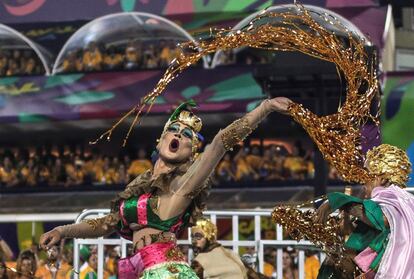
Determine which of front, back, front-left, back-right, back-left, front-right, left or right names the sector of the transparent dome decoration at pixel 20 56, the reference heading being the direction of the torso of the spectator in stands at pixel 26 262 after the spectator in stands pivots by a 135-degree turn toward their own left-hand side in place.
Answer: front-left

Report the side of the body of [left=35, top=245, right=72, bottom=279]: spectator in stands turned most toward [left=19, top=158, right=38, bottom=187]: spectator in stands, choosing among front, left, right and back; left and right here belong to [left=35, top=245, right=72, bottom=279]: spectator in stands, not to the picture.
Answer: back

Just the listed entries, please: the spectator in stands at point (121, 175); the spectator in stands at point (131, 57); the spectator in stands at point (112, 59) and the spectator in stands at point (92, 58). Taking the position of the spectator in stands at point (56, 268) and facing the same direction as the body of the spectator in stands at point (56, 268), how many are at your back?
4

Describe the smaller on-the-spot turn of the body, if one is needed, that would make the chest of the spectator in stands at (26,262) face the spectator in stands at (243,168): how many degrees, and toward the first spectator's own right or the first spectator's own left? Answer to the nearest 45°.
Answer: approximately 135° to the first spectator's own left

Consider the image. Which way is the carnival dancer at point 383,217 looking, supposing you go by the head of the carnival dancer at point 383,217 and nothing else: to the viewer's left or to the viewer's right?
to the viewer's left

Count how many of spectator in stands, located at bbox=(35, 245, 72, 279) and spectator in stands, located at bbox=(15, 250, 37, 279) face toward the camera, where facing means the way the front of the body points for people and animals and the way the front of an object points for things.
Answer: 2

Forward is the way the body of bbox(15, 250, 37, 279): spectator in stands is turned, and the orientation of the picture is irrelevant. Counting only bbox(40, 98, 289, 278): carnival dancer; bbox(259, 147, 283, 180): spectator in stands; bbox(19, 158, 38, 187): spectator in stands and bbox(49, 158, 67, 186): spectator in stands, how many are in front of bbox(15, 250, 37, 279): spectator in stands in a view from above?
1

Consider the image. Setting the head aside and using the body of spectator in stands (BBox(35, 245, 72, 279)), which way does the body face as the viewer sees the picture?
toward the camera

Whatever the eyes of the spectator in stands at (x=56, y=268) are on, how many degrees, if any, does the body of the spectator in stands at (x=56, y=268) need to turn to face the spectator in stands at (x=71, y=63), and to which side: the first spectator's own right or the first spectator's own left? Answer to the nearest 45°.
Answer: approximately 180°

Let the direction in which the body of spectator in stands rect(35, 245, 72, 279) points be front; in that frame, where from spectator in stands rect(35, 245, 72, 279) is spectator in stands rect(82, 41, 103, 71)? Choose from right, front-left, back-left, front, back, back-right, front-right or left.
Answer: back

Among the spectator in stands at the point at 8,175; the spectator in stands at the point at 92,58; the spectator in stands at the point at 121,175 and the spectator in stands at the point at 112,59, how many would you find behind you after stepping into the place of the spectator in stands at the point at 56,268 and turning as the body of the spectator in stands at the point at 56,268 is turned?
4

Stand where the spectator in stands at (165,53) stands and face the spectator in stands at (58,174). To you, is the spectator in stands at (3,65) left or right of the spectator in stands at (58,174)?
right
